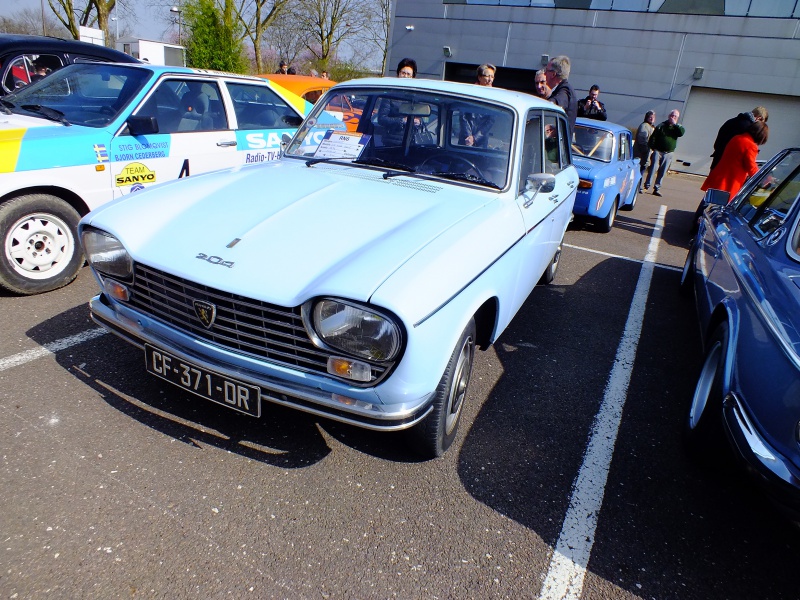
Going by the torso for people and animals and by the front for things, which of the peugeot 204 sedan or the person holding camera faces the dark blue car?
the person holding camera

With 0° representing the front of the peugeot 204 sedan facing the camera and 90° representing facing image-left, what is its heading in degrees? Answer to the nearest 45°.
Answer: approximately 45°

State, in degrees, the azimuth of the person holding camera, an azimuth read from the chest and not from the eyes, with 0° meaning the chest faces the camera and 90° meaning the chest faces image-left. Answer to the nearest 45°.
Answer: approximately 0°
